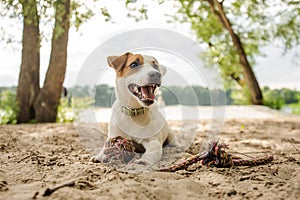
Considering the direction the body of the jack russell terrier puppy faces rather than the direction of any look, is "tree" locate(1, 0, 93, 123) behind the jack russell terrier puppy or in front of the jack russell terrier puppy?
behind

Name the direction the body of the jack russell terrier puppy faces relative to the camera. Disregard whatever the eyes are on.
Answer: toward the camera
